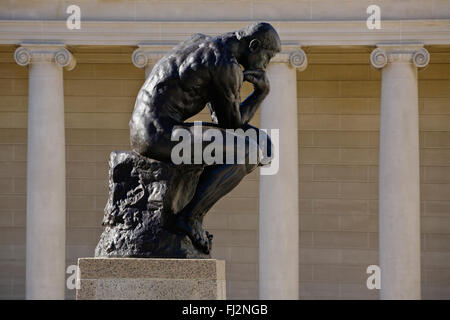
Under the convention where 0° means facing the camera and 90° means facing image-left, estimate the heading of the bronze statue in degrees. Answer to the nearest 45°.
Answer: approximately 270°
